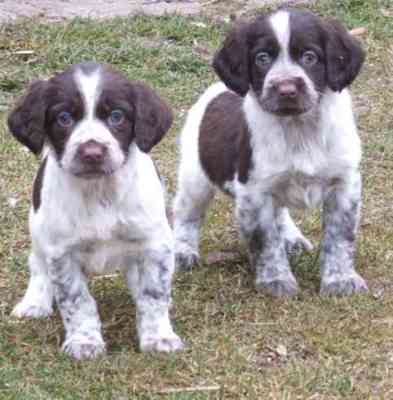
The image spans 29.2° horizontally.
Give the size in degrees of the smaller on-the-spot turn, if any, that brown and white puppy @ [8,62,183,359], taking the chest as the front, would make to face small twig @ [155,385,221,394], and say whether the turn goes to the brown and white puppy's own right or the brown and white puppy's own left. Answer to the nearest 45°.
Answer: approximately 45° to the brown and white puppy's own left

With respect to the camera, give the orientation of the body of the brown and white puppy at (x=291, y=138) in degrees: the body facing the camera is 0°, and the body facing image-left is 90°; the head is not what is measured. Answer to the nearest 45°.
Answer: approximately 315°

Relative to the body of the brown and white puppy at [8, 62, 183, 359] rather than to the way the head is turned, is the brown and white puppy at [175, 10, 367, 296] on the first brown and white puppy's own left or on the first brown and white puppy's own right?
on the first brown and white puppy's own left

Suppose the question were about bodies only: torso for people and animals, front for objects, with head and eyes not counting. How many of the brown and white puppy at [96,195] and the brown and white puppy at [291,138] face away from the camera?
0

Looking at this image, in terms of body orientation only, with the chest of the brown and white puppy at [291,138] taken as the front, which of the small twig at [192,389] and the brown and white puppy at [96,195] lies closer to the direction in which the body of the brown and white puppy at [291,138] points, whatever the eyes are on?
the small twig

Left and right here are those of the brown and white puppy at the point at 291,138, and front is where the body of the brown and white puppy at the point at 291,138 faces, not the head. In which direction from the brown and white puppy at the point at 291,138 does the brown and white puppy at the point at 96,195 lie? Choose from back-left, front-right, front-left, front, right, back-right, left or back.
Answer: right

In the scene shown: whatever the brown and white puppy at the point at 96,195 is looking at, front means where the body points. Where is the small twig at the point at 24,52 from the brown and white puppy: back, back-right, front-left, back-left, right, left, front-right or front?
back

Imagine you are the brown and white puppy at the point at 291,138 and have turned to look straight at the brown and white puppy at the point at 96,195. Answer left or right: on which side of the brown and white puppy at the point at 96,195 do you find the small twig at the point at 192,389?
left

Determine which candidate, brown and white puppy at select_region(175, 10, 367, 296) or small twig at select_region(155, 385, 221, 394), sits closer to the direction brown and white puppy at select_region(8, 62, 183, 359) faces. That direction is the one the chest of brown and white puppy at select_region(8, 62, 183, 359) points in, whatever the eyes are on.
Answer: the small twig

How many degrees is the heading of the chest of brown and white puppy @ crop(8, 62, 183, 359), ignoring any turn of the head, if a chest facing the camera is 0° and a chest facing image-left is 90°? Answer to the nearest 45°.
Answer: approximately 0°

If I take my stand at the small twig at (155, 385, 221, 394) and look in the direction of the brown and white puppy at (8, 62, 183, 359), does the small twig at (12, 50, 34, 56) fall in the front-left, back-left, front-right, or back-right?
front-right
